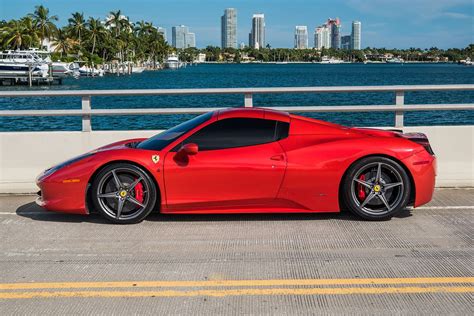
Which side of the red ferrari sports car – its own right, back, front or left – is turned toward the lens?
left
